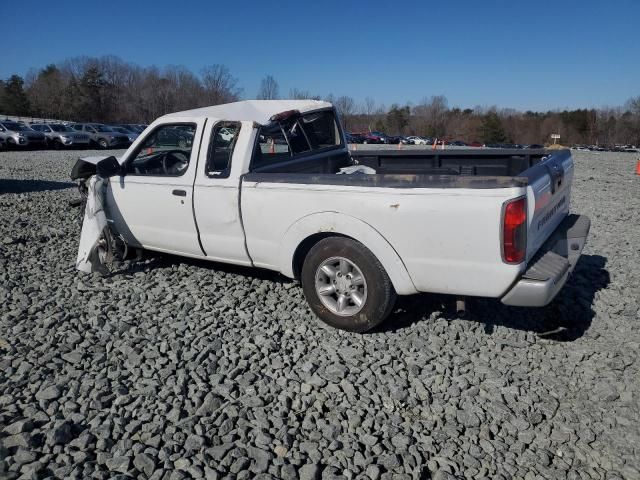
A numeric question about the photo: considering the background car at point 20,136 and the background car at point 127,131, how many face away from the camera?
0

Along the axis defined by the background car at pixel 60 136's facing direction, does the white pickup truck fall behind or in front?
in front

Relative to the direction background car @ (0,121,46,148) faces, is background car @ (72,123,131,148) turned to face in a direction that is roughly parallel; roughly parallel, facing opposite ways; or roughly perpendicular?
roughly parallel

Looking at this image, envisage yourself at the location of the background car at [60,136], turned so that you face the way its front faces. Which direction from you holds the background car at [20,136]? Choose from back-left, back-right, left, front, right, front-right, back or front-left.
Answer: right

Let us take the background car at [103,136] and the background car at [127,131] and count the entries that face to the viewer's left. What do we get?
0

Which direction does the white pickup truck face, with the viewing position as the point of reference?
facing away from the viewer and to the left of the viewer

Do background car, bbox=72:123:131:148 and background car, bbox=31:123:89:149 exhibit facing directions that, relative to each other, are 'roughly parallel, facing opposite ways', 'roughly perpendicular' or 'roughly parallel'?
roughly parallel

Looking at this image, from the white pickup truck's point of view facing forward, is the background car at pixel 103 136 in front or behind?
in front

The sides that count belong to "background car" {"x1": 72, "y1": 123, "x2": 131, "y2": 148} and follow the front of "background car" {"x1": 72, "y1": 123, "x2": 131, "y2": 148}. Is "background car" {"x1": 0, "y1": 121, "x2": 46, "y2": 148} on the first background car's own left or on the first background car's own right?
on the first background car's own right

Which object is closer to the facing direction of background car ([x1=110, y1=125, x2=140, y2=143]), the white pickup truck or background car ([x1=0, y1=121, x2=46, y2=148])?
the white pickup truck

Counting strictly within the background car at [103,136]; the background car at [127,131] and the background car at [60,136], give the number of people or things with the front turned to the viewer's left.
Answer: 0

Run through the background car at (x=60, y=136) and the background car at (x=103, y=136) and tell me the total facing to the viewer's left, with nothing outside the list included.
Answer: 0

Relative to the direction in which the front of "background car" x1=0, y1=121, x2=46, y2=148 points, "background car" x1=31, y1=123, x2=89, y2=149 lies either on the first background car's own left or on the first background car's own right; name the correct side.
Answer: on the first background car's own left
